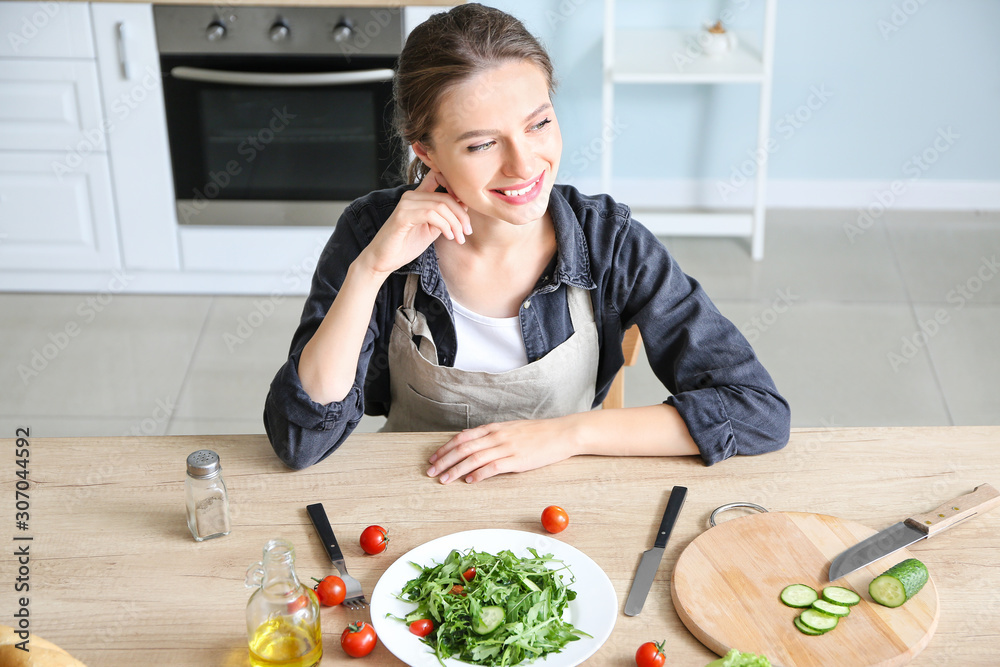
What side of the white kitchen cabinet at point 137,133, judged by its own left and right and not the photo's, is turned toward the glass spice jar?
front

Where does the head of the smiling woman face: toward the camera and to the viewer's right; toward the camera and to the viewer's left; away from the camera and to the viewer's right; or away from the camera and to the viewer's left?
toward the camera and to the viewer's right

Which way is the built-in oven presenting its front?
toward the camera

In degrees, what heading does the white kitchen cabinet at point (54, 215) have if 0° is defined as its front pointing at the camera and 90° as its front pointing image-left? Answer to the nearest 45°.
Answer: approximately 0°

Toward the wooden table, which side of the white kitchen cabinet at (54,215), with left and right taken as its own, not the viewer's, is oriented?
front

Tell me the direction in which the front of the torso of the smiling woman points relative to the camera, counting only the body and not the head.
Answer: toward the camera

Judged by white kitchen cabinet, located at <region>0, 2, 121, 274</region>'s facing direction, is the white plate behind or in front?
in front

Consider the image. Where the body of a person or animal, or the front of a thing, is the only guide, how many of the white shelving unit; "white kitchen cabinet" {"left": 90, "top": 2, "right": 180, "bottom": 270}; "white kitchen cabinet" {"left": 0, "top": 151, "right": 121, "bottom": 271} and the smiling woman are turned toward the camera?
4

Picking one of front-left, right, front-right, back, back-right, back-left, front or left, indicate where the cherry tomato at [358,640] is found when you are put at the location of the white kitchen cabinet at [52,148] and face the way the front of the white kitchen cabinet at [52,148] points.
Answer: front

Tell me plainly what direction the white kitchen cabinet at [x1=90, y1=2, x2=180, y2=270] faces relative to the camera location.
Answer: facing the viewer
